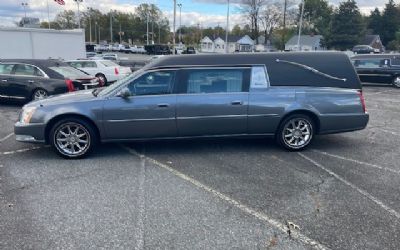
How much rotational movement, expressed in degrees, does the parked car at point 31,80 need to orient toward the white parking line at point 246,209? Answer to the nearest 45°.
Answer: approximately 135° to its left

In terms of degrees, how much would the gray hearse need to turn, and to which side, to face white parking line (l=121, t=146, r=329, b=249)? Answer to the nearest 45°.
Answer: approximately 90° to its left

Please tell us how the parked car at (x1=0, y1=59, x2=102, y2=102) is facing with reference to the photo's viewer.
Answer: facing away from the viewer and to the left of the viewer

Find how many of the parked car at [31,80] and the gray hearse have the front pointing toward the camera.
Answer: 0

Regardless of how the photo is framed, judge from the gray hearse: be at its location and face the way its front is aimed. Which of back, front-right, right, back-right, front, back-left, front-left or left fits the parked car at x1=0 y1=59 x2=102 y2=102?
front-right

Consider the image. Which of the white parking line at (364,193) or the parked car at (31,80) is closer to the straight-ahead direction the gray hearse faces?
the parked car

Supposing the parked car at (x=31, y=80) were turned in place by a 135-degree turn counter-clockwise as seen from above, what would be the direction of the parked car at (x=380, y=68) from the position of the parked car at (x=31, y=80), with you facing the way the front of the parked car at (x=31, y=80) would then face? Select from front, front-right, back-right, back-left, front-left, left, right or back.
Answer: left

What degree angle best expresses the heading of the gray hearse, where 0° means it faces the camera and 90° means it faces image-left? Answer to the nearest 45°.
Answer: approximately 90°

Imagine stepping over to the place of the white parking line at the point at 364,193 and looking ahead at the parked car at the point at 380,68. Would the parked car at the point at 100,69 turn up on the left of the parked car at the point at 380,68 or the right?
left

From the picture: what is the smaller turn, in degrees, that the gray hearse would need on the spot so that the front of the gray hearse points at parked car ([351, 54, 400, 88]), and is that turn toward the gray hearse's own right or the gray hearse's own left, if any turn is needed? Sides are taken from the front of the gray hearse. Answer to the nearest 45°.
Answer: approximately 135° to the gray hearse's own right
